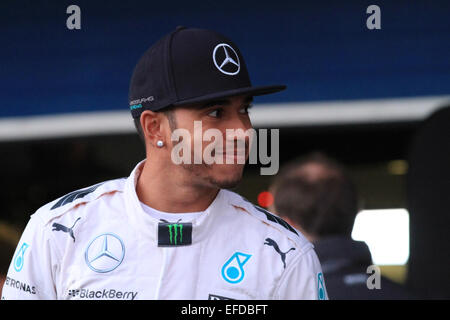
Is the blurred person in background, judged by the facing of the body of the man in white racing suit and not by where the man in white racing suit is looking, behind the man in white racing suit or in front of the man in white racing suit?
behind

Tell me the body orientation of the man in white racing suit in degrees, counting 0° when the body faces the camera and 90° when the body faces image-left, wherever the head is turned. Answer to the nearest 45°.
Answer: approximately 0°
